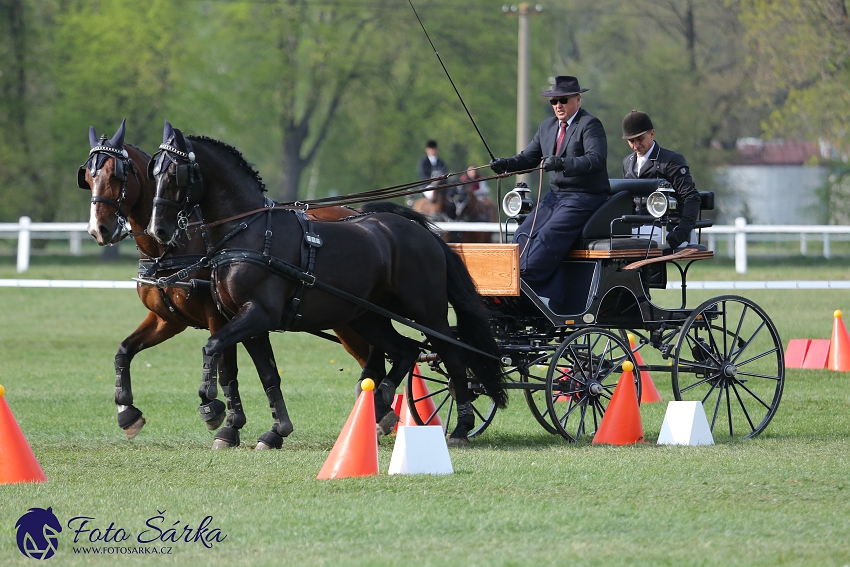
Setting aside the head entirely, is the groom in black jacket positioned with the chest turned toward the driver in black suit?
yes

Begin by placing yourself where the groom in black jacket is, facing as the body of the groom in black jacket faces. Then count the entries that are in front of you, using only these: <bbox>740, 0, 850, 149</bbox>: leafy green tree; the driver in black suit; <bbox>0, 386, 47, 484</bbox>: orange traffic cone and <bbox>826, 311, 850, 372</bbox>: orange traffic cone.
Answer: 2

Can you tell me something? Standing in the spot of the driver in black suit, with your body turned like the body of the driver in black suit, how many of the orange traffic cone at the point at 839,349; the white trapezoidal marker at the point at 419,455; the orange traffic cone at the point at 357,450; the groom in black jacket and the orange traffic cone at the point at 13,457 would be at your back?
2

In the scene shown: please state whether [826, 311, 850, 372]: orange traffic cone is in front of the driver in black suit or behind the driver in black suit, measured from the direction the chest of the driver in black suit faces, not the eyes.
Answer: behind

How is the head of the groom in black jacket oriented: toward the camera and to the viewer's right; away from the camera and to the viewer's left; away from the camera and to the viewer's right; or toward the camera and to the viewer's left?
toward the camera and to the viewer's left

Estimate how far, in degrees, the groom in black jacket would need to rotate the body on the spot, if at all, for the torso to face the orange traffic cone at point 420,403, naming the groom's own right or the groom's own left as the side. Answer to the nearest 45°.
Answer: approximately 45° to the groom's own right

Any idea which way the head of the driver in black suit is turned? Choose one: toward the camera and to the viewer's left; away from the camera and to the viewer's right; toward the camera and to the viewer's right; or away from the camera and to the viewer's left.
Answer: toward the camera and to the viewer's left

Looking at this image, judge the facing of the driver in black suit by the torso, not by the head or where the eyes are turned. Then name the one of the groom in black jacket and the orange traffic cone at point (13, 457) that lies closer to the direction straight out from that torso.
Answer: the orange traffic cone

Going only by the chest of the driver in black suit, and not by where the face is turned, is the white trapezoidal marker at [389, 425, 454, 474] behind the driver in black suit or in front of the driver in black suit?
in front

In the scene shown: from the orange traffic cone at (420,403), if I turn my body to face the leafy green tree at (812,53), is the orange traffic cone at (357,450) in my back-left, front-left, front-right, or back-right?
back-right

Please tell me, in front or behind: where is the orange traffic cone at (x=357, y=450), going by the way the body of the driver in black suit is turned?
in front

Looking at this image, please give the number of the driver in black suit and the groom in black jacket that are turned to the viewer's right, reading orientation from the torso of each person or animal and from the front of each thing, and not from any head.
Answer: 0

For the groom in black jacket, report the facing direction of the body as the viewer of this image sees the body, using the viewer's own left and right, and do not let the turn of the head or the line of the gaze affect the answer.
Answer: facing the viewer and to the left of the viewer

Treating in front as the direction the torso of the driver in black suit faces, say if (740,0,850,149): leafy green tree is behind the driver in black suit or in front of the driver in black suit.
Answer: behind

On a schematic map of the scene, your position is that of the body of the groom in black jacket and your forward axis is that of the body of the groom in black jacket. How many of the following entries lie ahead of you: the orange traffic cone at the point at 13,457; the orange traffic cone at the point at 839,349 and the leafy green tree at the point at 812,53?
1

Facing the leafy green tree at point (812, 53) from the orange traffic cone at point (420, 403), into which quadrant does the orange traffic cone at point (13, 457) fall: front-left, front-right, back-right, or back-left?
back-left
